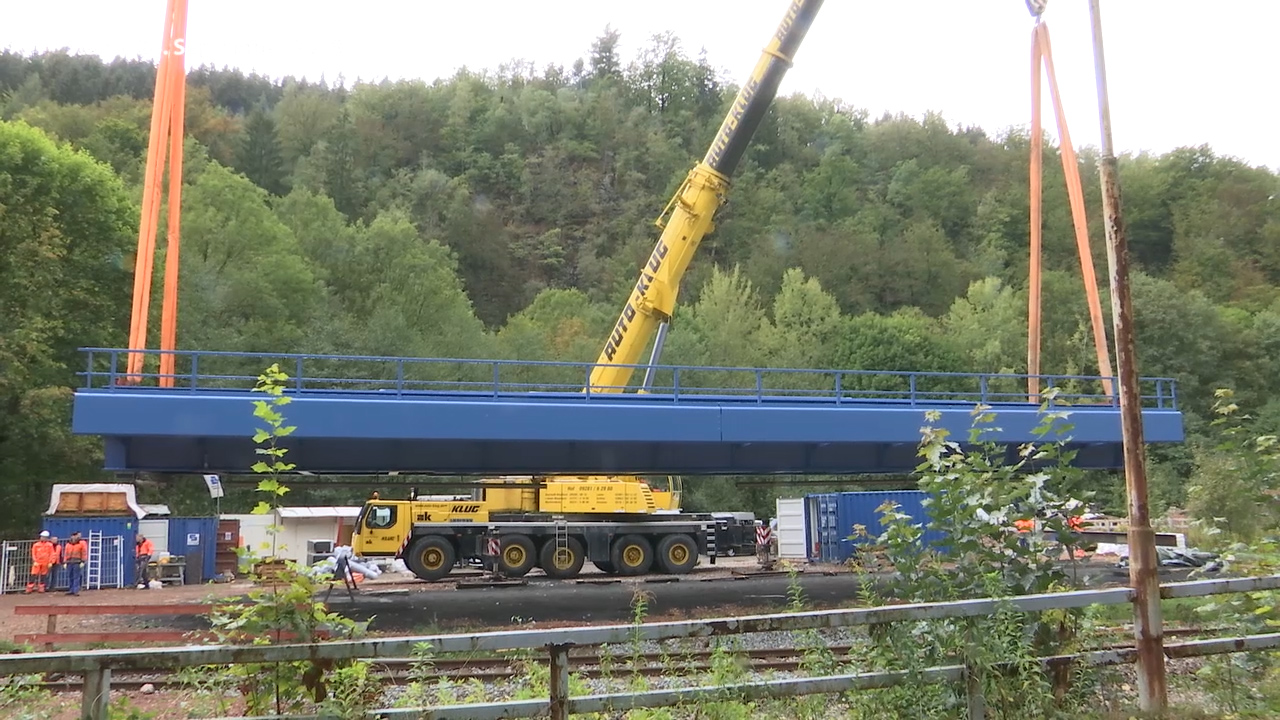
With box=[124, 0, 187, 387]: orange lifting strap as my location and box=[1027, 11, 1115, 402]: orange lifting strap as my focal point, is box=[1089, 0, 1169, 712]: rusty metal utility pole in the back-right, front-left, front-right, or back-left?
front-right

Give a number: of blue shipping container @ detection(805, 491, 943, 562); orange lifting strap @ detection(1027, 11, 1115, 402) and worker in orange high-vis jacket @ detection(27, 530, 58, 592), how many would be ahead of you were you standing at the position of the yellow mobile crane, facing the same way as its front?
1

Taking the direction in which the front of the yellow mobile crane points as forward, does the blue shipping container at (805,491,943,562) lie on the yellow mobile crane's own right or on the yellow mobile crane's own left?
on the yellow mobile crane's own right

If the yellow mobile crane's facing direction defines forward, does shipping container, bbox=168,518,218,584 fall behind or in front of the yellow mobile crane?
in front

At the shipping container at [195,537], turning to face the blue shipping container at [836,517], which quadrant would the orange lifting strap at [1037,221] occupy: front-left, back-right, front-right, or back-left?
front-right

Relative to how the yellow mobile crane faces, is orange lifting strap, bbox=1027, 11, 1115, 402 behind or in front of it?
behind

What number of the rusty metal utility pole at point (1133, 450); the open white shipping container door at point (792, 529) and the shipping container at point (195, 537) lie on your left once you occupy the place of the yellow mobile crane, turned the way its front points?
1

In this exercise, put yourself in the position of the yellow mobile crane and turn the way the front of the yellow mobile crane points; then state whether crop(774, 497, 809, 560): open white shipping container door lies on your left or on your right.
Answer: on your right

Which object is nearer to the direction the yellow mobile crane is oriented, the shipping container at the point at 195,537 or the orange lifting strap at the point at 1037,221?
the shipping container

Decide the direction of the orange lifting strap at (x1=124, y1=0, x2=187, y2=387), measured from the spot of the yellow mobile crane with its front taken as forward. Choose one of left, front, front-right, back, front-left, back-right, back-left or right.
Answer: front-left

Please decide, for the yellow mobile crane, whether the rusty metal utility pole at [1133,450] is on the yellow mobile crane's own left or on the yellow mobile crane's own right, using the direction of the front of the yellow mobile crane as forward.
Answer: on the yellow mobile crane's own left

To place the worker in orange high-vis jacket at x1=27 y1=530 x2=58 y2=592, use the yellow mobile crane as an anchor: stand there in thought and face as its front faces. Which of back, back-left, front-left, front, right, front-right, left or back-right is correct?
front

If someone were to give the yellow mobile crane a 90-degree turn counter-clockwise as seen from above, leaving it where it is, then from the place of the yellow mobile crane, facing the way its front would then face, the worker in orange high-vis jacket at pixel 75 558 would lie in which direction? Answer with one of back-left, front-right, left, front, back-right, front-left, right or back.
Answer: right

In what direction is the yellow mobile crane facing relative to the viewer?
to the viewer's left

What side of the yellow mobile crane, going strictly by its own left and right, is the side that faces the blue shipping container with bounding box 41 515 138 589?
front
